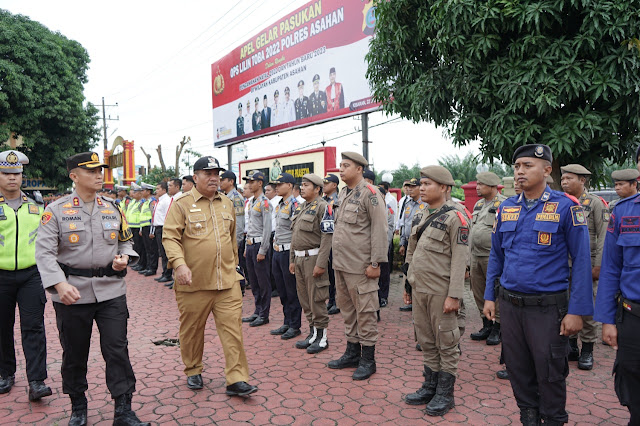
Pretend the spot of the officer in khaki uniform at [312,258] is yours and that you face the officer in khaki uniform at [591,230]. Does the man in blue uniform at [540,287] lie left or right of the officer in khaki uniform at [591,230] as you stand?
right

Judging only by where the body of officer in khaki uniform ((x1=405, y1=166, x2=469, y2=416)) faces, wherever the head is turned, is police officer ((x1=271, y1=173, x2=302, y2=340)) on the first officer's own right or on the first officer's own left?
on the first officer's own right

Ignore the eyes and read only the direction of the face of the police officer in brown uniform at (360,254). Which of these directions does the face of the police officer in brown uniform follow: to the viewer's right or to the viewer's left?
to the viewer's left

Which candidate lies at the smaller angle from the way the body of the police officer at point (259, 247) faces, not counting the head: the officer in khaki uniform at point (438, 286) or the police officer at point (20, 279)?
the police officer

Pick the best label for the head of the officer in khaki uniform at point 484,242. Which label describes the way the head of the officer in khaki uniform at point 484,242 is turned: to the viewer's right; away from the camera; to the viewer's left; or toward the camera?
to the viewer's left

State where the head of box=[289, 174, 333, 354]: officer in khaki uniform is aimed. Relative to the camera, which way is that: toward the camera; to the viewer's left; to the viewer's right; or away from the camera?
to the viewer's left

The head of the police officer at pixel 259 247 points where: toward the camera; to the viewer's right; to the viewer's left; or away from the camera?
to the viewer's left

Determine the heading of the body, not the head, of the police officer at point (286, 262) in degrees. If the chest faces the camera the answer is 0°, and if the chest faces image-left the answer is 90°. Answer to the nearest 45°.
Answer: approximately 45°
